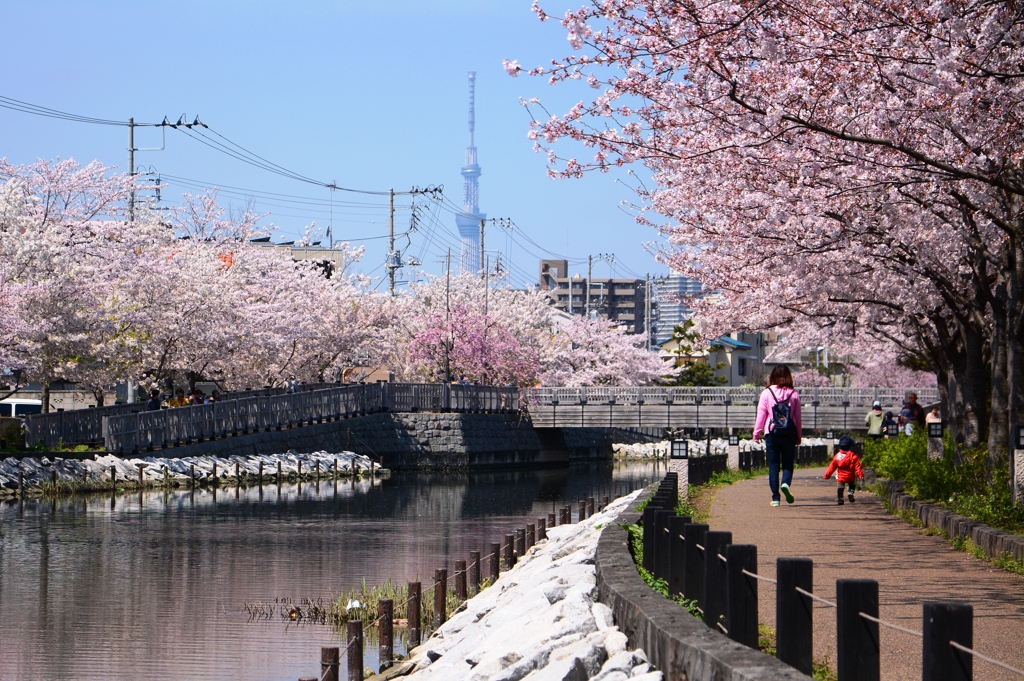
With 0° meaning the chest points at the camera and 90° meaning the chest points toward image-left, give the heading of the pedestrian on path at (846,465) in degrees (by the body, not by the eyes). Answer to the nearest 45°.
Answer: approximately 180°

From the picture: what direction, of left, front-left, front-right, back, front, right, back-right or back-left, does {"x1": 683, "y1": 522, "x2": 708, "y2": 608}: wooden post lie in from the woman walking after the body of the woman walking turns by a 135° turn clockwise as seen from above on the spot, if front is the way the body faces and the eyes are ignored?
front-right

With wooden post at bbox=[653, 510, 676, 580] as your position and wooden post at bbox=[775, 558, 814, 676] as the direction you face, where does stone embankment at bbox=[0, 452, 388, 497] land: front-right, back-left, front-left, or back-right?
back-right

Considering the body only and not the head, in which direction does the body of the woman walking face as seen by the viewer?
away from the camera

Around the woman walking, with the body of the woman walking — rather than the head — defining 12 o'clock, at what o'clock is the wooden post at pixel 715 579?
The wooden post is roughly at 6 o'clock from the woman walking.

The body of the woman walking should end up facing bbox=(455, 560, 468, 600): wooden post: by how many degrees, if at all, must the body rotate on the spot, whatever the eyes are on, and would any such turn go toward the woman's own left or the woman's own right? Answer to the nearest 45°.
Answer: approximately 90° to the woman's own left

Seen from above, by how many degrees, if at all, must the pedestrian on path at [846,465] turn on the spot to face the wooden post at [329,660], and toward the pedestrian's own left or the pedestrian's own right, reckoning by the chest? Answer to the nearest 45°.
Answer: approximately 180°

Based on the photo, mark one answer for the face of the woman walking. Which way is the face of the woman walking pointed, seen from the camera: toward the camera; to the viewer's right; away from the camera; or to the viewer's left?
away from the camera

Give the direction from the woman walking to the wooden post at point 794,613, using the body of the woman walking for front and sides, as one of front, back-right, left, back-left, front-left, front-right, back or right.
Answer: back

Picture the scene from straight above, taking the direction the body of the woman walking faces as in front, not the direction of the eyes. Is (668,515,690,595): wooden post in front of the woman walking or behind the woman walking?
behind
